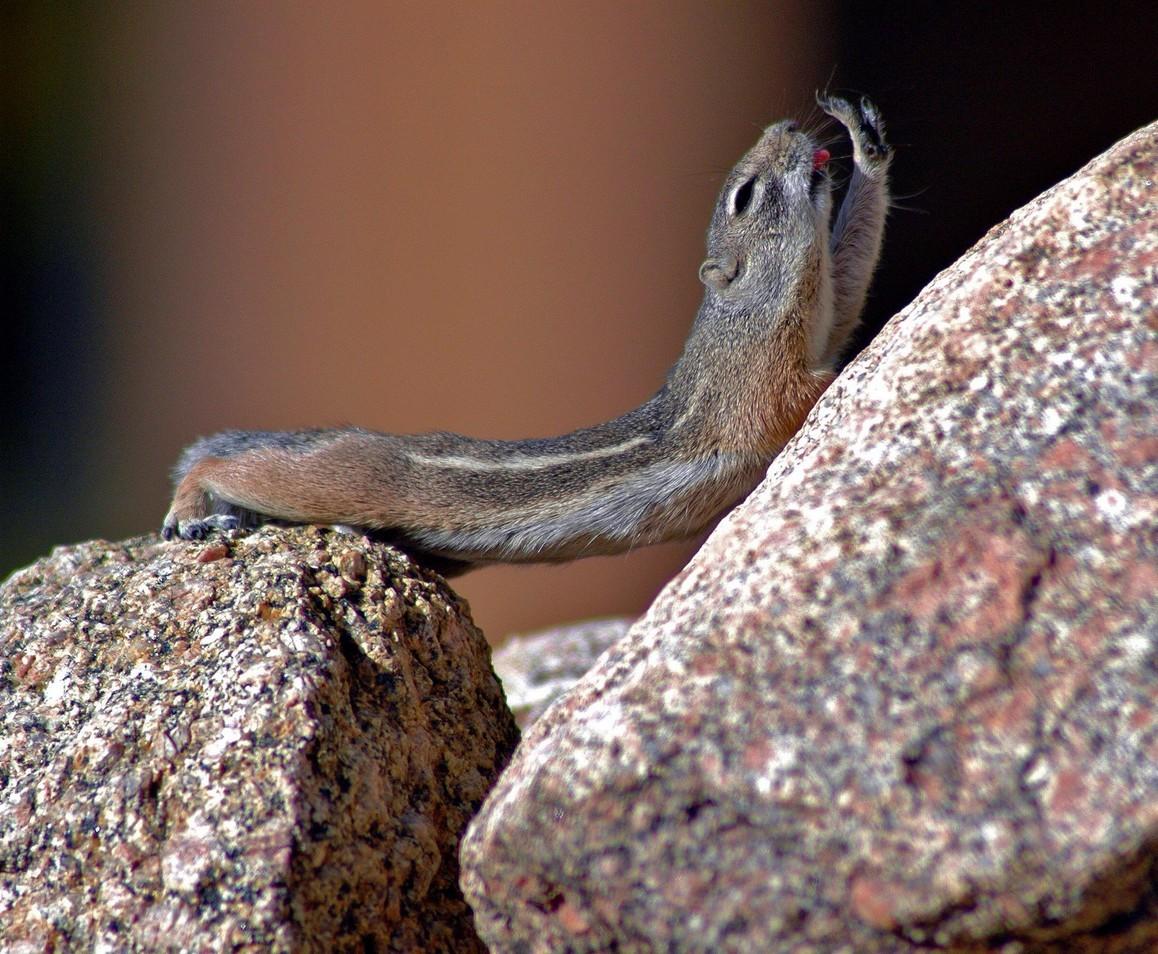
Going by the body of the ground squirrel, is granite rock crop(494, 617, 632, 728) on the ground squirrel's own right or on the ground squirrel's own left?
on the ground squirrel's own left

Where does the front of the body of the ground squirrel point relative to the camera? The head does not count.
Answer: to the viewer's right

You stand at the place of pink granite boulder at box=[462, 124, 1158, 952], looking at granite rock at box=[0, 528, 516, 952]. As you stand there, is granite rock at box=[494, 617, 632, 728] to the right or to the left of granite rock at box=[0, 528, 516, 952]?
right
